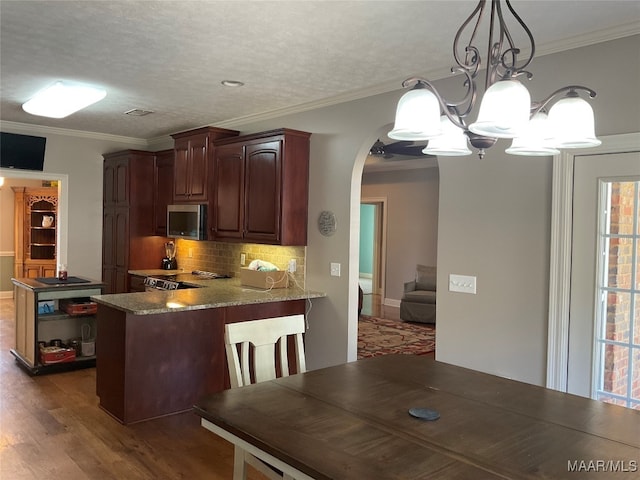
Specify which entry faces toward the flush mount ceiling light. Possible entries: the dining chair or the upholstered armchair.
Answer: the upholstered armchair

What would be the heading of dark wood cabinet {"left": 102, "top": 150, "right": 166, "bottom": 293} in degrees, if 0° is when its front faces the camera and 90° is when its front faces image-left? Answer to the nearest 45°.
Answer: approximately 45°

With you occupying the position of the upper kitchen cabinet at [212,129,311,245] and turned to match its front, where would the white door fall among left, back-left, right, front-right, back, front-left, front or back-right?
left

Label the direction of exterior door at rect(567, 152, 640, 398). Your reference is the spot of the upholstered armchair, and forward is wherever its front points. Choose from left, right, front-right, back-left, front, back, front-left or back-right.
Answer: front-left

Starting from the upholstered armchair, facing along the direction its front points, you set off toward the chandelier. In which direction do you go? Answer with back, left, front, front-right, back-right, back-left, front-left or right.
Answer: front-left

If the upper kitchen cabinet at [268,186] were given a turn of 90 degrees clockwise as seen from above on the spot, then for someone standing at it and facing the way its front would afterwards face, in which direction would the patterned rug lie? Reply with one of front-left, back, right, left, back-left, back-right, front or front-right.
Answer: right

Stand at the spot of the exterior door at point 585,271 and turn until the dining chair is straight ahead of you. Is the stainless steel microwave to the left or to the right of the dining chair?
right

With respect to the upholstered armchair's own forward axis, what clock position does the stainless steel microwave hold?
The stainless steel microwave is roughly at 12 o'clock from the upholstered armchair.
